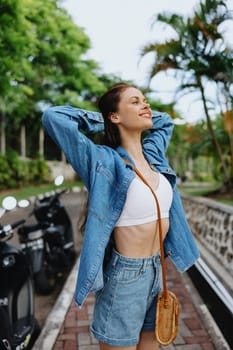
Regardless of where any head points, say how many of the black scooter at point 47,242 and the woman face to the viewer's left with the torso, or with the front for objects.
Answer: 0

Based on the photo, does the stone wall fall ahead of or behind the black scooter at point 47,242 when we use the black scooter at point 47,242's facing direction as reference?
ahead

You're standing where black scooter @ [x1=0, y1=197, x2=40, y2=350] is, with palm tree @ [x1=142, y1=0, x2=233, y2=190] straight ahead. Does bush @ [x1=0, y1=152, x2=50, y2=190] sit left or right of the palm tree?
left
